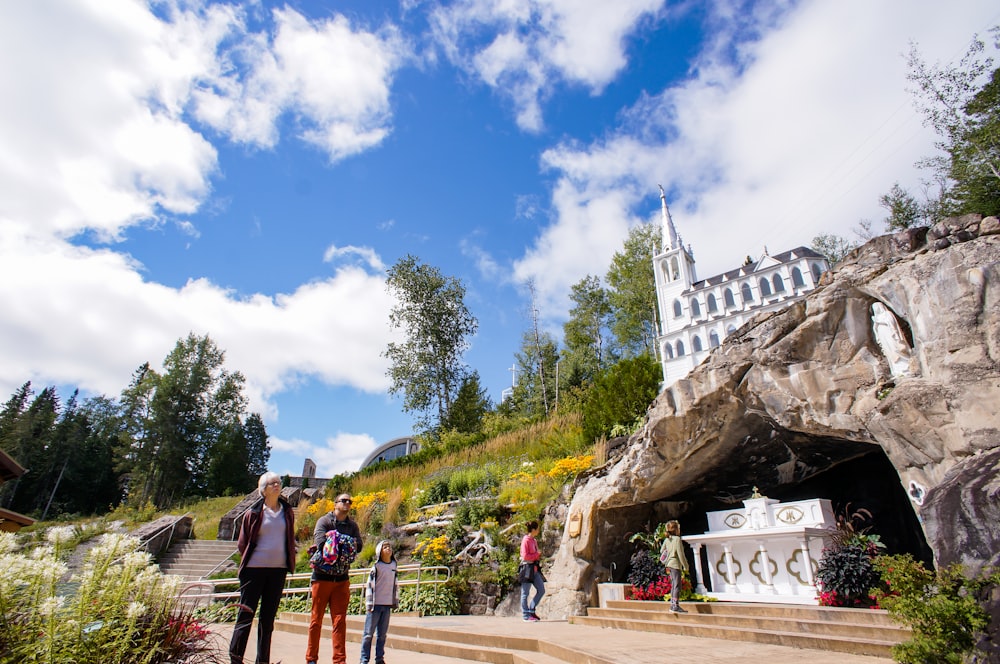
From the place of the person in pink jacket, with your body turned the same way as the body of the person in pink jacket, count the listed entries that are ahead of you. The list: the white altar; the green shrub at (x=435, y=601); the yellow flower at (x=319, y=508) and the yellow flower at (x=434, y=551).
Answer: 1

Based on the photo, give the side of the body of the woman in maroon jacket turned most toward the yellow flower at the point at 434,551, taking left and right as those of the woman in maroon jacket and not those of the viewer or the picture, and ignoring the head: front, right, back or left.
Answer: left

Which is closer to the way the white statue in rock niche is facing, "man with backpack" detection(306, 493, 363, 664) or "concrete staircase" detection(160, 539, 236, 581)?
the man with backpack

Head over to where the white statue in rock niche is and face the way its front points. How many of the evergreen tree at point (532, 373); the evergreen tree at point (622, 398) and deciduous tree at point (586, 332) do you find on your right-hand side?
3

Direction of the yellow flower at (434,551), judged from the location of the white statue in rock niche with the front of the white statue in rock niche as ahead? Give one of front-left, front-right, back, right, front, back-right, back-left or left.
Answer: front-right

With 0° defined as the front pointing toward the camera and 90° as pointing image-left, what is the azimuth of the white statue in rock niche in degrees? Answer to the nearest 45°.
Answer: approximately 45°

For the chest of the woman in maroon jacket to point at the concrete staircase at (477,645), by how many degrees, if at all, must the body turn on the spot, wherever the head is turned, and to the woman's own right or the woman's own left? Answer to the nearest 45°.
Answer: approximately 90° to the woman's own left

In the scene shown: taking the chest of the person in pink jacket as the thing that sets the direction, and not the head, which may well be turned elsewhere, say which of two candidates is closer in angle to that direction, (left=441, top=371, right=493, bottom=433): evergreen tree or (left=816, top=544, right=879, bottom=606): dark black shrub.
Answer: the dark black shrub
